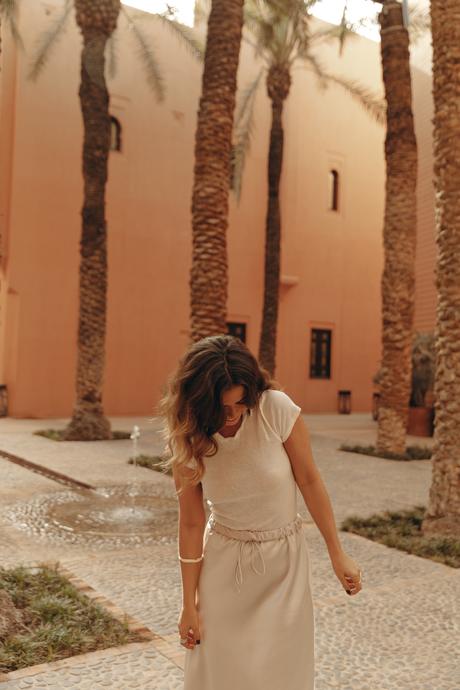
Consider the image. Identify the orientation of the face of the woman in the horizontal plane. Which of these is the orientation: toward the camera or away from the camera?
toward the camera

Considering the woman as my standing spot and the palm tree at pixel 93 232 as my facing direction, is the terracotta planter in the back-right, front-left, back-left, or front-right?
front-right

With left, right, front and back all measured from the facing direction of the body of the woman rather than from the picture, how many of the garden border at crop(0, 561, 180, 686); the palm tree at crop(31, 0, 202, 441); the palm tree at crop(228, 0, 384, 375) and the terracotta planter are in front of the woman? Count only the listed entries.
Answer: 0

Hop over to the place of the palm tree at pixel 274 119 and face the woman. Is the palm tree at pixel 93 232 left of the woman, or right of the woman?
right

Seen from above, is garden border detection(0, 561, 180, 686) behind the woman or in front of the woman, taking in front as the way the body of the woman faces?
behind

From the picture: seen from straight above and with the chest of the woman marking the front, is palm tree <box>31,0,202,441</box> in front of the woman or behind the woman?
behind

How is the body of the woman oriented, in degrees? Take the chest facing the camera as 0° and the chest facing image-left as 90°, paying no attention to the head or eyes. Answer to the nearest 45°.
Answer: approximately 0°

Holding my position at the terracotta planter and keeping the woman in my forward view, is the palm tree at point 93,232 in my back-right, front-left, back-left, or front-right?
front-right

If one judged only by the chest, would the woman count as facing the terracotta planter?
no

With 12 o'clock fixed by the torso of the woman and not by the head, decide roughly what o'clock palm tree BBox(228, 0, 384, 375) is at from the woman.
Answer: The palm tree is roughly at 6 o'clock from the woman.
